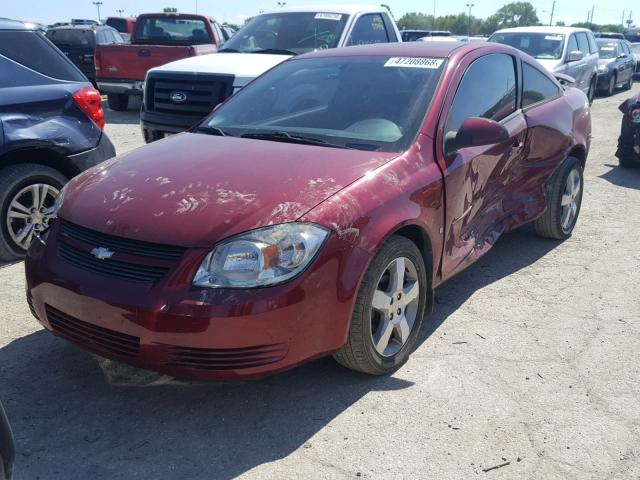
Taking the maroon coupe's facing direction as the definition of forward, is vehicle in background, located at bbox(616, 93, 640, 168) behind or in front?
behind

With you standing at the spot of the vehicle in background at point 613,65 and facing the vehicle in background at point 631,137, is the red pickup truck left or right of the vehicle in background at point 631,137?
right

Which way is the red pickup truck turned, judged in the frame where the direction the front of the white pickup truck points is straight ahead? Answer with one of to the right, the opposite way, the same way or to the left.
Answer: the opposite way

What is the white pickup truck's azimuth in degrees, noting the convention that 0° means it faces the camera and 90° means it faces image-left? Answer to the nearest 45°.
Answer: approximately 45°

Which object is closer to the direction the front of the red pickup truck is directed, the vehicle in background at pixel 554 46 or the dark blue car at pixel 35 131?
the vehicle in background

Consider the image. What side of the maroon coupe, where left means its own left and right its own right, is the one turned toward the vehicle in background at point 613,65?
back

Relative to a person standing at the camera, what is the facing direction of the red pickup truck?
facing away from the viewer and to the right of the viewer
